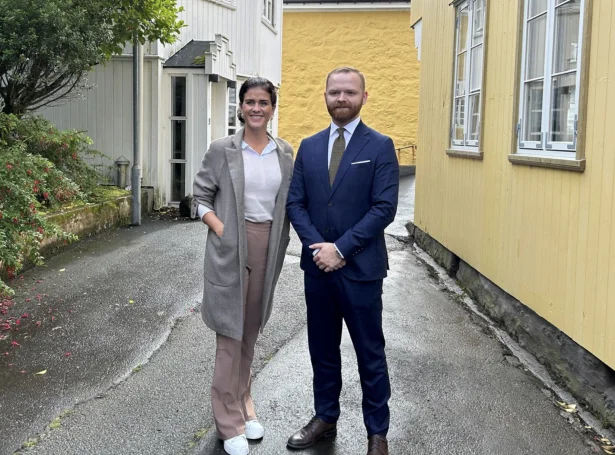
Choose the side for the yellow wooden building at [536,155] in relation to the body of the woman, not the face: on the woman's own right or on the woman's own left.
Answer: on the woman's own left

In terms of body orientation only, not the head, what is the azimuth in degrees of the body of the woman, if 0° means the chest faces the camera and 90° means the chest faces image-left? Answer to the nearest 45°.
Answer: approximately 315°

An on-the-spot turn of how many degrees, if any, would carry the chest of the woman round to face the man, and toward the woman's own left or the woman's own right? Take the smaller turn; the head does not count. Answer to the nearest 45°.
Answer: approximately 45° to the woman's own left

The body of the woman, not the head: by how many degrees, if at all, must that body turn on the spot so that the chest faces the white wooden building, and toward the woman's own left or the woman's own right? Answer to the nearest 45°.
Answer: approximately 135° to the woman's own left

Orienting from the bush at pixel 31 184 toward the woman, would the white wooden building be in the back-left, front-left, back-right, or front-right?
back-left

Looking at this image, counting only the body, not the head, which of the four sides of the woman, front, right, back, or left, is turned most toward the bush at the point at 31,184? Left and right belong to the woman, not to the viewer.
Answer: back

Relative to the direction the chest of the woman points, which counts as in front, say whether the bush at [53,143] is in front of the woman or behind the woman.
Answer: behind
